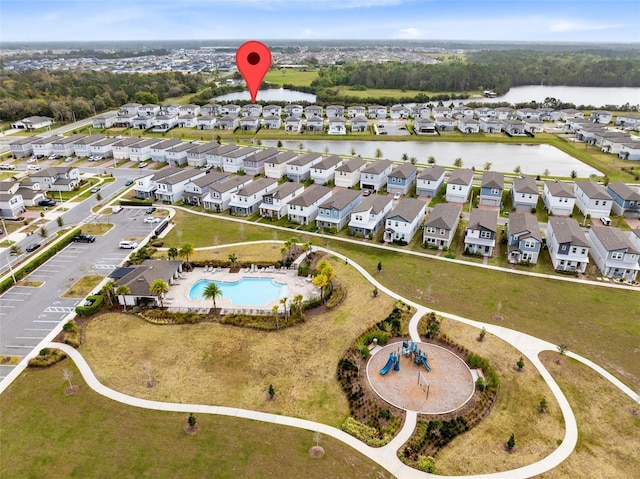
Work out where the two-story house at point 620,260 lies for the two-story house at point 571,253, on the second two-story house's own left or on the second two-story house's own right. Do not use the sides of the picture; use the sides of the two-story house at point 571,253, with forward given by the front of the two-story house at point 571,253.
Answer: on the second two-story house's own left

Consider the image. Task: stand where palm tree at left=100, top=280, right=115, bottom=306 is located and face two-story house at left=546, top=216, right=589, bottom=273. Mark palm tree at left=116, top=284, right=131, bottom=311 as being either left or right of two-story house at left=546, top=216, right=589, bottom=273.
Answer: right

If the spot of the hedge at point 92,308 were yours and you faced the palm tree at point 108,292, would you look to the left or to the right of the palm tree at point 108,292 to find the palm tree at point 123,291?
right

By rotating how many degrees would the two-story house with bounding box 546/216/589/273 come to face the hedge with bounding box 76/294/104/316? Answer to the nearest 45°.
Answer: approximately 45° to its right

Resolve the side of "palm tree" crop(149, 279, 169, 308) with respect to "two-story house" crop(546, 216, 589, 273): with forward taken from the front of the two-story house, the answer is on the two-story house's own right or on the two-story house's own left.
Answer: on the two-story house's own right

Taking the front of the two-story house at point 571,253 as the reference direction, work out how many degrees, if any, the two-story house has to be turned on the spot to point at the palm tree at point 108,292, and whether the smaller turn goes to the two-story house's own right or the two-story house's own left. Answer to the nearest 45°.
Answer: approximately 45° to the two-story house's own right

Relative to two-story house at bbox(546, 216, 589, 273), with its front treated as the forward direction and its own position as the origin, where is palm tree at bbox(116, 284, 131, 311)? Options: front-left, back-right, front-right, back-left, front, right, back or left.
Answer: front-right
